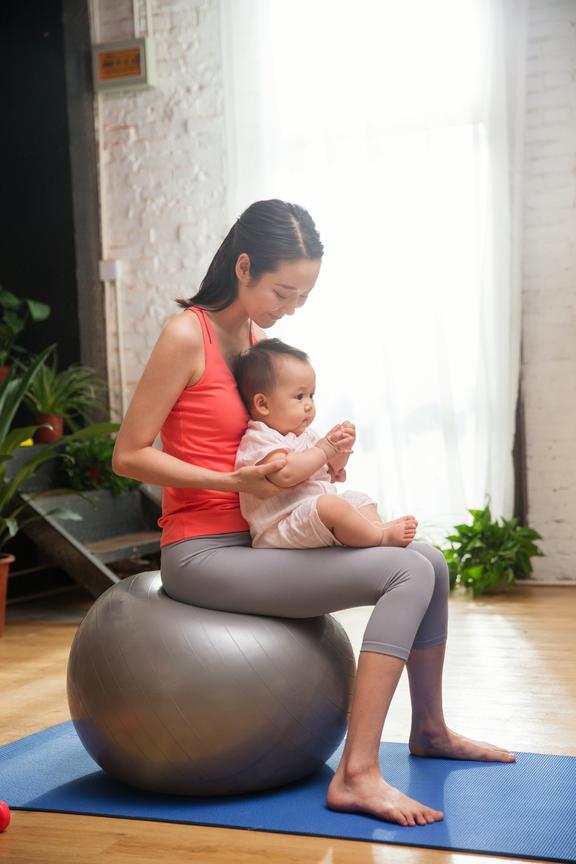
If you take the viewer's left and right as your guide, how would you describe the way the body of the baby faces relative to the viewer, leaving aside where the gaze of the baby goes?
facing to the right of the viewer

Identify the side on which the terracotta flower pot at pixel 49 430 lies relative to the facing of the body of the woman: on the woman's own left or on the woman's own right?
on the woman's own left

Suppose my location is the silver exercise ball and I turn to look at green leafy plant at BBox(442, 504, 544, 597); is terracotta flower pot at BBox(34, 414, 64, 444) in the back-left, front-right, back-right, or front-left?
front-left

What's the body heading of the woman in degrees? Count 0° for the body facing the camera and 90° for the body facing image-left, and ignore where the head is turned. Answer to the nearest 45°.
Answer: approximately 270°

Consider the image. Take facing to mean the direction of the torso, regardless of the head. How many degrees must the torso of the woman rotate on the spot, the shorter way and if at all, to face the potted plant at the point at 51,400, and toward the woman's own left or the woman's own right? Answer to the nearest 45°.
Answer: approximately 90° to the woman's own left

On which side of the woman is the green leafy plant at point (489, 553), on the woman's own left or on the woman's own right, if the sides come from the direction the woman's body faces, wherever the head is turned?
on the woman's own left

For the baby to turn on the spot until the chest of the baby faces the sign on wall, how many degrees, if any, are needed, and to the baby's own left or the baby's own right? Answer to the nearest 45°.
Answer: approximately 90° to the baby's own left

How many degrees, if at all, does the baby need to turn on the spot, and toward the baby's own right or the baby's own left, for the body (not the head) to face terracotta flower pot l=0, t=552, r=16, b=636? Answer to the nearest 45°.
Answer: approximately 135° to the baby's own left
